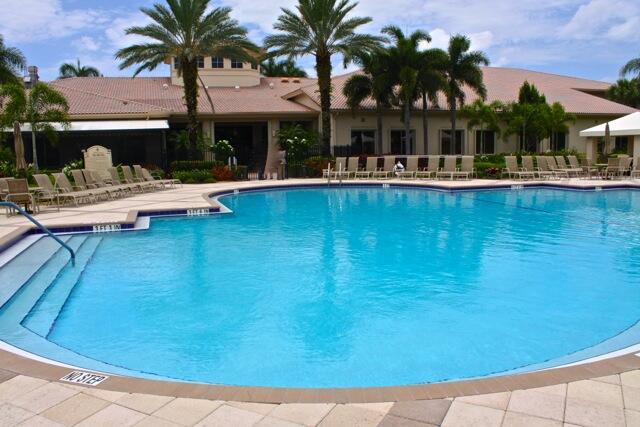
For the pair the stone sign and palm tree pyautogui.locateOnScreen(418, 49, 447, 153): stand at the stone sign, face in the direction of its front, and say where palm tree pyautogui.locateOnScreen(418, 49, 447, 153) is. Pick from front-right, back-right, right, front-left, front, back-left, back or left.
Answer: left

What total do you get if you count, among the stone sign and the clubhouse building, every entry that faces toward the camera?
2

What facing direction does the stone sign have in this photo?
toward the camera

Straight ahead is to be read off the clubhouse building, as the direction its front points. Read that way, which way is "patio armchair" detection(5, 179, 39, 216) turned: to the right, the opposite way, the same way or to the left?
to the left

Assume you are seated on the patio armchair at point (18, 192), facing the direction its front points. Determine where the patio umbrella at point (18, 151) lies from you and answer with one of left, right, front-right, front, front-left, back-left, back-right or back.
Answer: back-left

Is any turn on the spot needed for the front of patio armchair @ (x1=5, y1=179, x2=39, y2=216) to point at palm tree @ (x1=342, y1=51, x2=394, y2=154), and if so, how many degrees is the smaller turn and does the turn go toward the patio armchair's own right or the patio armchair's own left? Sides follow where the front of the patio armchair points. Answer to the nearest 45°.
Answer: approximately 90° to the patio armchair's own left

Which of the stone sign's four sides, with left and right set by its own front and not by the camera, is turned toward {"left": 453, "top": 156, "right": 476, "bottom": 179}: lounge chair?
left

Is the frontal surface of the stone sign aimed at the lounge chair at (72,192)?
yes

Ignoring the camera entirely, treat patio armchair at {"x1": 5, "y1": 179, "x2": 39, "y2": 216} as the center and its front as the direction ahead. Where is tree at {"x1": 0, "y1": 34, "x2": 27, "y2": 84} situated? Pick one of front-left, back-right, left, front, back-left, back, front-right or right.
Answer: back-left

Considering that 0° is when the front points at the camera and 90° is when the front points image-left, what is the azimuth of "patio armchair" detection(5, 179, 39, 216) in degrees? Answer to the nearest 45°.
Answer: approximately 315°

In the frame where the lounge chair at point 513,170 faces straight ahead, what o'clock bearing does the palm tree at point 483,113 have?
The palm tree is roughly at 7 o'clock from the lounge chair.
